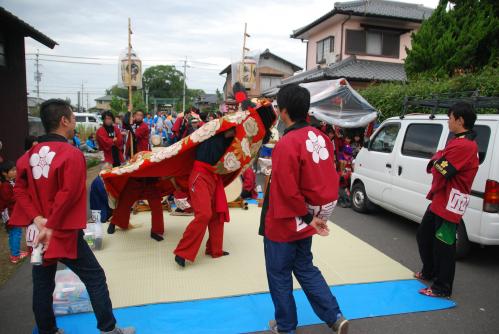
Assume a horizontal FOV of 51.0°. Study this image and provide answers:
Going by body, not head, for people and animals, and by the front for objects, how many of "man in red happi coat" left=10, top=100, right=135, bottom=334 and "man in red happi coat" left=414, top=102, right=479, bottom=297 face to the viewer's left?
1

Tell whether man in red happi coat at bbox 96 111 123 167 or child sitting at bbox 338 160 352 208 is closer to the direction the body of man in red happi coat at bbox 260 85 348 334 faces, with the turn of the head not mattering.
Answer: the man in red happi coat

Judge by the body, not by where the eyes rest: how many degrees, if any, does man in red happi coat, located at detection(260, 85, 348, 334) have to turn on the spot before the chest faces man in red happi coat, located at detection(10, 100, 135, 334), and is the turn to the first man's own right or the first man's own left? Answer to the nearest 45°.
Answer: approximately 45° to the first man's own left

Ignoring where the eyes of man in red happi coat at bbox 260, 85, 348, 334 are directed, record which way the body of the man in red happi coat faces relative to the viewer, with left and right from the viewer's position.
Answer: facing away from the viewer and to the left of the viewer

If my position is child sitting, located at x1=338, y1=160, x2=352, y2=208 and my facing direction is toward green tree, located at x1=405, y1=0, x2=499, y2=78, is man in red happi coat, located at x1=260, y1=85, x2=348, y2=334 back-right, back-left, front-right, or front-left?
back-right

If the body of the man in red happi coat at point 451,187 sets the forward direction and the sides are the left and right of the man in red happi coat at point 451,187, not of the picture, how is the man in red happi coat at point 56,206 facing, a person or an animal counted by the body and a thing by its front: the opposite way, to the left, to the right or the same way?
to the right

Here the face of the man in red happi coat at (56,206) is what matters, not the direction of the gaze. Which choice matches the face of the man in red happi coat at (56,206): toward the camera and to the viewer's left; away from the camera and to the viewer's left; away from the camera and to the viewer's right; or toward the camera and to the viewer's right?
away from the camera and to the viewer's right

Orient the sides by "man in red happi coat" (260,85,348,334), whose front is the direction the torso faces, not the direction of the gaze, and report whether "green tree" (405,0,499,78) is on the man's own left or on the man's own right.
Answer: on the man's own right

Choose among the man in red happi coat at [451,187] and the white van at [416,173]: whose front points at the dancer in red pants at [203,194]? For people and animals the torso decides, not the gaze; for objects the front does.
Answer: the man in red happi coat

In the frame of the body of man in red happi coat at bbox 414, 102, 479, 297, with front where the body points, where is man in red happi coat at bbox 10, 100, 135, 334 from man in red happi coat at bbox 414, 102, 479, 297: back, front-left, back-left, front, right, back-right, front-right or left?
front-left

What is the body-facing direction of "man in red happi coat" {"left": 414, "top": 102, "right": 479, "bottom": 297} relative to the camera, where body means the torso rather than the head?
to the viewer's left

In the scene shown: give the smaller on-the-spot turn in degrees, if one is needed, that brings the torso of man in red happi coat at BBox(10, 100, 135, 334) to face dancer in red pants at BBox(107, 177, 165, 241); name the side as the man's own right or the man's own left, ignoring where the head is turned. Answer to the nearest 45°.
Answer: approximately 45° to the man's own left
